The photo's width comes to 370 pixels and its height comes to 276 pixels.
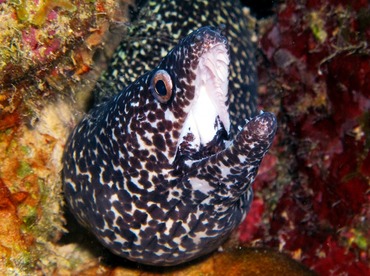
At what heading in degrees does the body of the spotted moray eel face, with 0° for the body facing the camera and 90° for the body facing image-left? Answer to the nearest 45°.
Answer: approximately 315°
